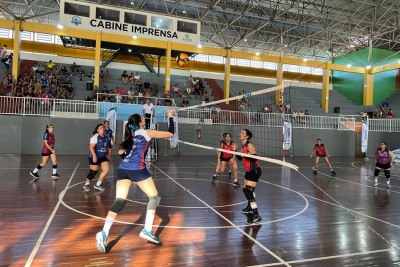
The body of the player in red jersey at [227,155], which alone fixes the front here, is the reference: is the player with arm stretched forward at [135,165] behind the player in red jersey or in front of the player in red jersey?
in front

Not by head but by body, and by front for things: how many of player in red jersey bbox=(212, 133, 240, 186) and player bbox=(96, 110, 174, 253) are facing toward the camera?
1

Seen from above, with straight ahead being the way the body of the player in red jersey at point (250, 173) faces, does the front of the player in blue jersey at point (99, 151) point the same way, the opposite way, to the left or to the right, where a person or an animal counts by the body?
the opposite way

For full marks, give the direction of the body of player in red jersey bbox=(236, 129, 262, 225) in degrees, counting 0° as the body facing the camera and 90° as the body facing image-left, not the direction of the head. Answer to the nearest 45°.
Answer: approximately 90°

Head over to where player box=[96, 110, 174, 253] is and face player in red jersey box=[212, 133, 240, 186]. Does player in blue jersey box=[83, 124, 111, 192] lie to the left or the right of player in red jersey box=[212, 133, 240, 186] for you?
left

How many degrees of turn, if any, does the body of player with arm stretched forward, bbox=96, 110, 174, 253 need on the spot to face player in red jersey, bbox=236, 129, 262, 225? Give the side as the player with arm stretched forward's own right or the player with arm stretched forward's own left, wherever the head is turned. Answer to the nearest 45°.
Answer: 0° — they already face them

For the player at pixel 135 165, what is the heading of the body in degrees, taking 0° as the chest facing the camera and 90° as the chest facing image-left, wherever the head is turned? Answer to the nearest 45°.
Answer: approximately 225°
